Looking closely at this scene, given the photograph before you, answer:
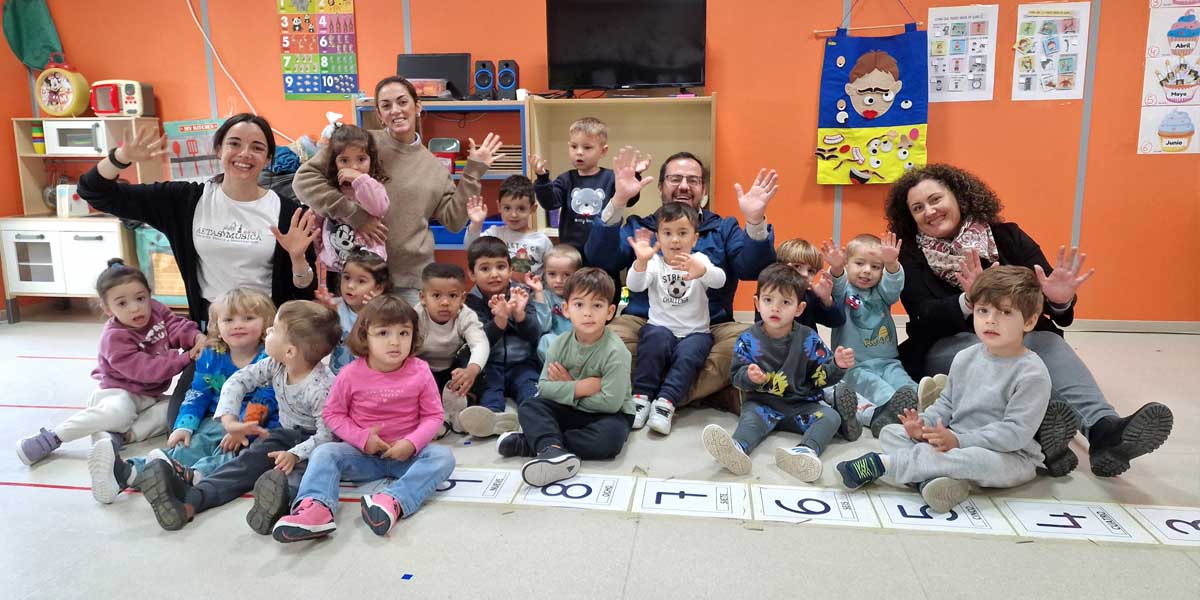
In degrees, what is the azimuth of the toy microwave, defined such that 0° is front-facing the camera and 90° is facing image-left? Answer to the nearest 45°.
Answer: approximately 0°

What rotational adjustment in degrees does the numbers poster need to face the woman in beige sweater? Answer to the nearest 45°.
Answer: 0° — it already faces them

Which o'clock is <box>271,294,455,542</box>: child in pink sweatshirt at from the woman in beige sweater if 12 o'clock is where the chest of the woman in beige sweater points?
The child in pink sweatshirt is roughly at 12 o'clock from the woman in beige sweater.

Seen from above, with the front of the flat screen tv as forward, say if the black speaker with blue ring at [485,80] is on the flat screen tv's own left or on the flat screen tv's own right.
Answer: on the flat screen tv's own right

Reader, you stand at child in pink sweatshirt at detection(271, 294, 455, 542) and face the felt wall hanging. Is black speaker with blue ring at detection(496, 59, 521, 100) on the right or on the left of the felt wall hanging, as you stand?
left

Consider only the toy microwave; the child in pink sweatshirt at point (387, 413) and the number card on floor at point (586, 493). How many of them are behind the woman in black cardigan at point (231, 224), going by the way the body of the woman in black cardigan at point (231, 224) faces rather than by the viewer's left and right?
1

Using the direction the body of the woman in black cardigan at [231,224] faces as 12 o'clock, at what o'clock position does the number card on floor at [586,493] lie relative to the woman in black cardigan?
The number card on floor is roughly at 11 o'clock from the woman in black cardigan.

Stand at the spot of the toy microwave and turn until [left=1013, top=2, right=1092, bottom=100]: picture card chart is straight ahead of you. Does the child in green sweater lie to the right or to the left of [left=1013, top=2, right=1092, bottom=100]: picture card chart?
right

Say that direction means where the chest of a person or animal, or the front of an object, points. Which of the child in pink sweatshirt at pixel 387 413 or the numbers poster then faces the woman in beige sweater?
the numbers poster
